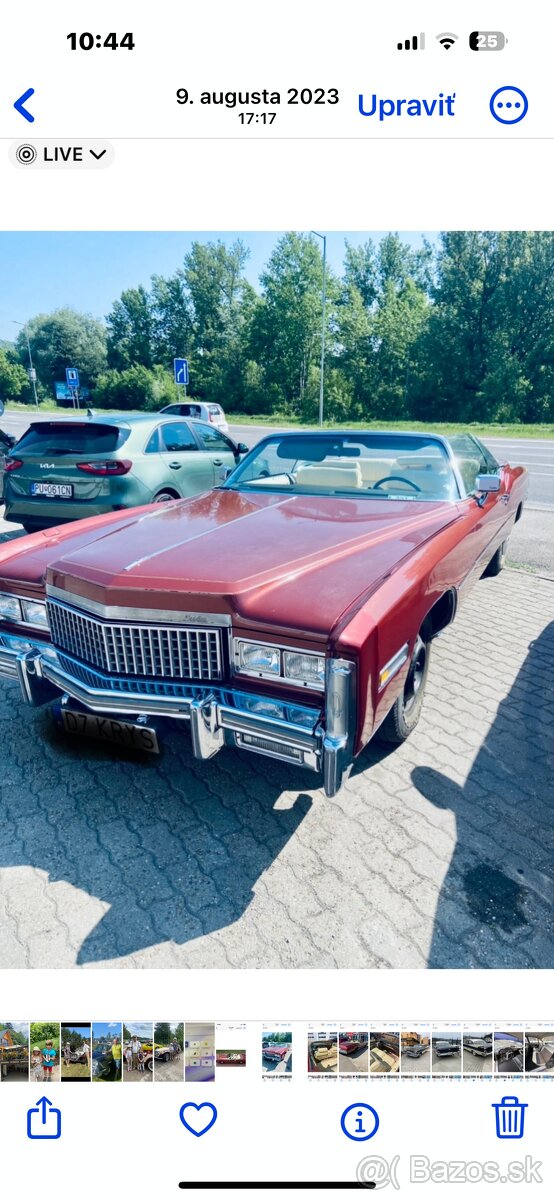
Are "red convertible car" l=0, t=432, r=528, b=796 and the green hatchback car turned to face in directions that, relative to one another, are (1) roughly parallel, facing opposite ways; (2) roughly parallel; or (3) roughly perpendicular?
roughly parallel, facing opposite ways

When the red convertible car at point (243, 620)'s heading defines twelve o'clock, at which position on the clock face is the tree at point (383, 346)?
The tree is roughly at 5 o'clock from the red convertible car.

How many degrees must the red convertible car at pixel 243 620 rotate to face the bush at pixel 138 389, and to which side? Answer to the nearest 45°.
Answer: approximately 135° to its right

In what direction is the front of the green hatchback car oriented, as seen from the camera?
facing away from the viewer and to the right of the viewer

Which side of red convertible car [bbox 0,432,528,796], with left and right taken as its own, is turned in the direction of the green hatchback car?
right

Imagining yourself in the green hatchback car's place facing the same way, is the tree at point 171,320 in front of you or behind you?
in front

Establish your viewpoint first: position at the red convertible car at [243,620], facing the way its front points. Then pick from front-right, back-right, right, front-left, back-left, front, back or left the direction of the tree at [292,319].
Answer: back-right

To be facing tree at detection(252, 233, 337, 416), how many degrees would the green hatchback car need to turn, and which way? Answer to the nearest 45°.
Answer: approximately 45° to its left

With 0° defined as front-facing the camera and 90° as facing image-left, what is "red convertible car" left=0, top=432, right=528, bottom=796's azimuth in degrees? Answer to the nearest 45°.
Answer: approximately 45°

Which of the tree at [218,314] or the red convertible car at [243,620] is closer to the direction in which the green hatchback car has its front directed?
the tree

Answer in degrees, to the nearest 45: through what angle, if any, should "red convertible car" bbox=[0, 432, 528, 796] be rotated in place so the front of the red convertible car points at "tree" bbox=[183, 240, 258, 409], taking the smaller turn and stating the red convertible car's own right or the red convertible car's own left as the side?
approximately 135° to the red convertible car's own right

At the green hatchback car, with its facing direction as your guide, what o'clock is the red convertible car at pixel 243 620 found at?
The red convertible car is roughly at 4 o'clock from the green hatchback car.
